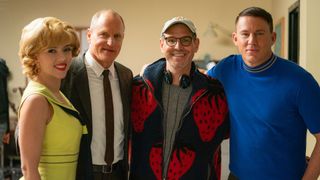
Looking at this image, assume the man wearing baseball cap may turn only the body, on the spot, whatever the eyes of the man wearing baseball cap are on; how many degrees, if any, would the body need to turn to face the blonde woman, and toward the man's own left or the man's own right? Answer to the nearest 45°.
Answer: approximately 45° to the man's own right

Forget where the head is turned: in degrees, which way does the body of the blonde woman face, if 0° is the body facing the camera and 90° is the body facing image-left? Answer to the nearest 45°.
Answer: approximately 315°

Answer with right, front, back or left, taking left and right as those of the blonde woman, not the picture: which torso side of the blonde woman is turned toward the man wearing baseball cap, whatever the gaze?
front

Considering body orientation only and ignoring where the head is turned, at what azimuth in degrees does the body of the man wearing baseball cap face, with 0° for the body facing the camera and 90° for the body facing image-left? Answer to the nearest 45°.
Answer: approximately 0°
